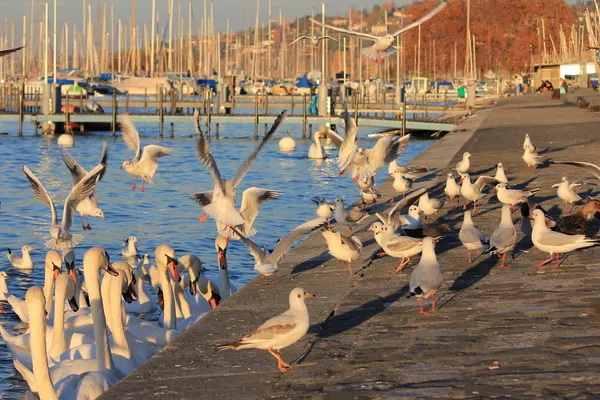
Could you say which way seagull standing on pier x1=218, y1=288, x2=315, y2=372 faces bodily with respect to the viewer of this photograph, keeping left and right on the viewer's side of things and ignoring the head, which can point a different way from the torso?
facing to the right of the viewer

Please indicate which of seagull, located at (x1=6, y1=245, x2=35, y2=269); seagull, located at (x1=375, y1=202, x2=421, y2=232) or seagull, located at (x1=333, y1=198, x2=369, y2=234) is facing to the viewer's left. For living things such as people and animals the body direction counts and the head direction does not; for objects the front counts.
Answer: seagull, located at (x1=333, y1=198, x2=369, y2=234)

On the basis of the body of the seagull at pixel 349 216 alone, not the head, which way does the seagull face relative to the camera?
to the viewer's left

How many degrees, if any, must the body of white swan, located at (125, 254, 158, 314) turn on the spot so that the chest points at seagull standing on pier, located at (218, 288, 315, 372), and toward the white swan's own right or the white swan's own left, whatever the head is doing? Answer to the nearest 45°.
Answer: approximately 90° to the white swan's own right

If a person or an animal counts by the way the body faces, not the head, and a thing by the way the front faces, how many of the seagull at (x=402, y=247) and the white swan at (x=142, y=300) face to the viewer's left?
1

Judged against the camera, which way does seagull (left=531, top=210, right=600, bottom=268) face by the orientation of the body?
to the viewer's left

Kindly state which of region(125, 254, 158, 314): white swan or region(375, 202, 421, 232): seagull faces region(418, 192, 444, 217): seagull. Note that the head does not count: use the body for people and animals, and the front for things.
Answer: the white swan

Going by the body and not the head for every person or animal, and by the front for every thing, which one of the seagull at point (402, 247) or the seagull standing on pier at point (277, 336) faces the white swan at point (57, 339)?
the seagull

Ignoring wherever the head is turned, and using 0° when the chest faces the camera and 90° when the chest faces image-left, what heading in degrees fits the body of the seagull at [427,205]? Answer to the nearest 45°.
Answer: approximately 45°

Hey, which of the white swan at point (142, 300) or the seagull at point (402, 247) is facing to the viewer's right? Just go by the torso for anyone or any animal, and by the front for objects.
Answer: the white swan

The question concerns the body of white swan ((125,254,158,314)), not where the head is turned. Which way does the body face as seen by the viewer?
to the viewer's right
